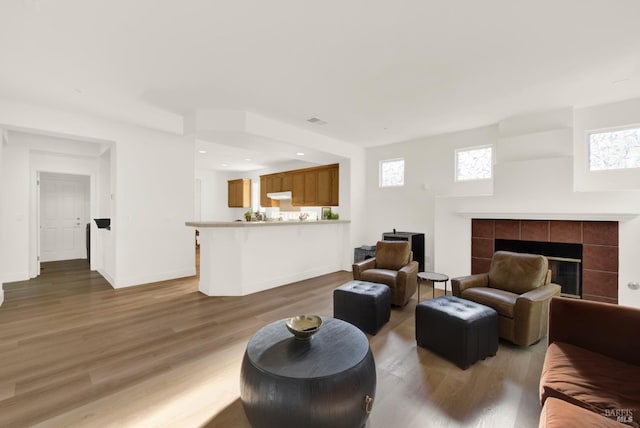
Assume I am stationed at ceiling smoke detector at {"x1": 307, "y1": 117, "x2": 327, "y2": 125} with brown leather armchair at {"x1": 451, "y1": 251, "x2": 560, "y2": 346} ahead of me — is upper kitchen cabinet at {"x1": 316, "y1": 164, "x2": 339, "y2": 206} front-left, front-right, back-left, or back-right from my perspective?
back-left

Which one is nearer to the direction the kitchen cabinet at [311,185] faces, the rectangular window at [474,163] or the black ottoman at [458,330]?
the black ottoman

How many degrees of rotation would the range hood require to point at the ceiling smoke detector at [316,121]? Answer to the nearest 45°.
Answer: approximately 45° to its left

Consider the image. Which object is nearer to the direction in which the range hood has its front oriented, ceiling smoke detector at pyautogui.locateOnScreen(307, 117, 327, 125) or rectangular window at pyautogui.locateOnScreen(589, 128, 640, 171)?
the ceiling smoke detector

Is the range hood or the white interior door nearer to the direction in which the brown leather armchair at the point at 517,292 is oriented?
the white interior door

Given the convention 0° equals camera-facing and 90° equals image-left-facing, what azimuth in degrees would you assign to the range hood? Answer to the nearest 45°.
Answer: approximately 45°

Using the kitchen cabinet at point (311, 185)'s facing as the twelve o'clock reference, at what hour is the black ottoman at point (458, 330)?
The black ottoman is roughly at 10 o'clock from the kitchen cabinet.

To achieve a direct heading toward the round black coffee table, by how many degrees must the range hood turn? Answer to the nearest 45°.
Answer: approximately 45° to its left

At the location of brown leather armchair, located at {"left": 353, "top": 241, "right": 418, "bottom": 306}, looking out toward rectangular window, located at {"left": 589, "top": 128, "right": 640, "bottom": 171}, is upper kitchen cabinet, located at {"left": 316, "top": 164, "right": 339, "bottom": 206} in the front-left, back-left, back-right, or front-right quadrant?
back-left
